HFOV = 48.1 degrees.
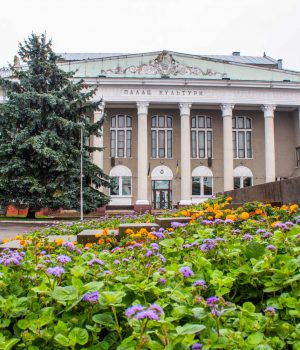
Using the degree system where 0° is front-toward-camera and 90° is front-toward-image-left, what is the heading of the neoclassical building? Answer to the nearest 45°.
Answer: approximately 0°

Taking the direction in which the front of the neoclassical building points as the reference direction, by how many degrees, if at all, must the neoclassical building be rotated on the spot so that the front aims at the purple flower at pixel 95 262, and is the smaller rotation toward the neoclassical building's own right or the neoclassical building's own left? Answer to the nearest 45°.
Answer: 0° — it already faces it

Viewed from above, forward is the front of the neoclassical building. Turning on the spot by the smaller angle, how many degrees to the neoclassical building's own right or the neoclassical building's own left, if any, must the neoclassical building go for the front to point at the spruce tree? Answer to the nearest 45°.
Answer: approximately 45° to the neoclassical building's own right

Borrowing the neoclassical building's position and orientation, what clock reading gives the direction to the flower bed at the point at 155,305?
The flower bed is roughly at 12 o'clock from the neoclassical building.
